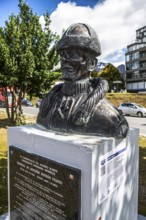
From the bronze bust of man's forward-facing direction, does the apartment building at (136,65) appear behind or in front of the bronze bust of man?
behind

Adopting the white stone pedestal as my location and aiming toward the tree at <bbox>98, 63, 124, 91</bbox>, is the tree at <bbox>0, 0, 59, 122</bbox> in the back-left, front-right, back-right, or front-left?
front-left

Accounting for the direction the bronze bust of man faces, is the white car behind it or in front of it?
behind

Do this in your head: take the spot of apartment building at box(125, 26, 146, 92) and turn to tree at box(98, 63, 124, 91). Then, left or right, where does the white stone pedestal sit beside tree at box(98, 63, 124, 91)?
left

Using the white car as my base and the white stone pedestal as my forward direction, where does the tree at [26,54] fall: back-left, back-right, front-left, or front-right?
front-right

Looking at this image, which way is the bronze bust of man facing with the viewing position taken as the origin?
facing the viewer and to the left of the viewer

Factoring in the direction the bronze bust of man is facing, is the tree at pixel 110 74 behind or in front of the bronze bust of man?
behind

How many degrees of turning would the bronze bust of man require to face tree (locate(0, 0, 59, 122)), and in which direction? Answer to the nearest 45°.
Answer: approximately 135° to its right
